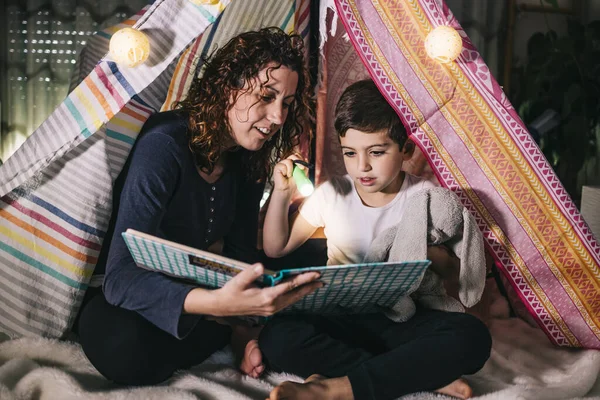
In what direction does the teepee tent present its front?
toward the camera

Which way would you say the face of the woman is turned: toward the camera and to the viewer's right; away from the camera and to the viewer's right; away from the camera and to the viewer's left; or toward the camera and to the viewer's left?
toward the camera and to the viewer's right

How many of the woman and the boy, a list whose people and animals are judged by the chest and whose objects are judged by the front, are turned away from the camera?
0

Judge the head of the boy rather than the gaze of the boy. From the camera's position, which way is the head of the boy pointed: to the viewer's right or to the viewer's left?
to the viewer's left

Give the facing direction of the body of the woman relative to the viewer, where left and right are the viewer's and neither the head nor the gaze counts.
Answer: facing the viewer and to the right of the viewer

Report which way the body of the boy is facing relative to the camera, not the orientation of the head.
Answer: toward the camera
